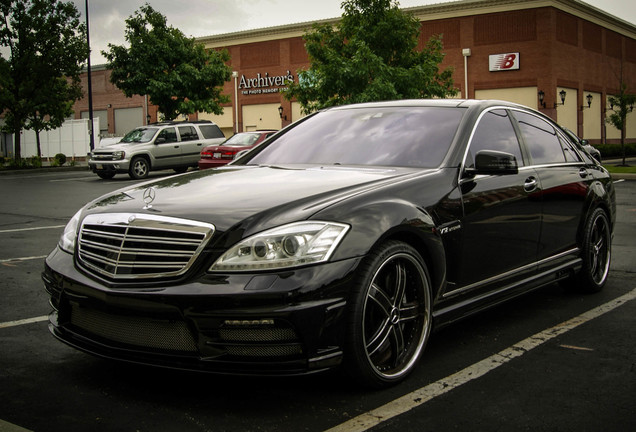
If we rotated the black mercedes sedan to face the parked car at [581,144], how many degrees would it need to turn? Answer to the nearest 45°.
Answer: approximately 180°

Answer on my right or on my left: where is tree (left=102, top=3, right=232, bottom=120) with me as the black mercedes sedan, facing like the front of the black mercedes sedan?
on my right

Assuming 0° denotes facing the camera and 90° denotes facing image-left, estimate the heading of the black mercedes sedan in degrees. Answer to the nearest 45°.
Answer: approximately 45°

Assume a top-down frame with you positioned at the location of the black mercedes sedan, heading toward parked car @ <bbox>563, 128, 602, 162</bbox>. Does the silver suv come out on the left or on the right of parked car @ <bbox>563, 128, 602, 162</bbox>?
left

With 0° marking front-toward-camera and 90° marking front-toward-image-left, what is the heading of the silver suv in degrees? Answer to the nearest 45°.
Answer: approximately 45°

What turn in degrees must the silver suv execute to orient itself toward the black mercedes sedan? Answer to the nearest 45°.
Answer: approximately 45° to its left

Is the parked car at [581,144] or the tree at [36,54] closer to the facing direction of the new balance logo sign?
the parked car

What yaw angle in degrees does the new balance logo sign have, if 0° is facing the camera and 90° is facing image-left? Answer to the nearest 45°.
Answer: approximately 0°

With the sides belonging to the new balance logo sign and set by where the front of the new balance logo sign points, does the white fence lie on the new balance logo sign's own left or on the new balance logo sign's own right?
on the new balance logo sign's own right
